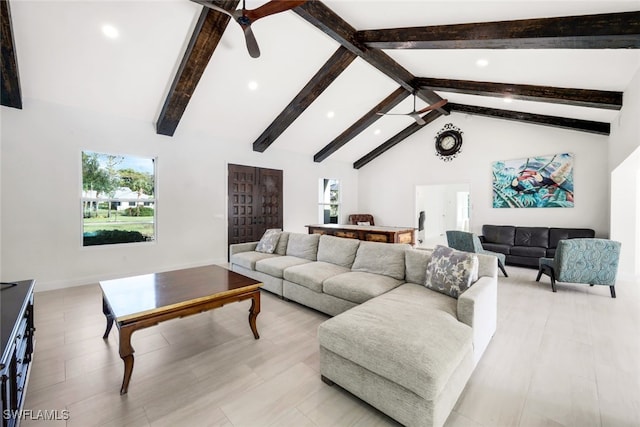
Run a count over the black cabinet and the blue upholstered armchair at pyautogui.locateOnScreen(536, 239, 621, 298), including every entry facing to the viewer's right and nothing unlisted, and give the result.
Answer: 1

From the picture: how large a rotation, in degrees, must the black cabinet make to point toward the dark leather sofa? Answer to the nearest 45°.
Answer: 0° — it already faces it

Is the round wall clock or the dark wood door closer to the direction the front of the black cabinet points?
the round wall clock

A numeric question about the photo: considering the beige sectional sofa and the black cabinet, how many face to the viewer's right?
1

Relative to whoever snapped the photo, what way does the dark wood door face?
facing the viewer and to the right of the viewer

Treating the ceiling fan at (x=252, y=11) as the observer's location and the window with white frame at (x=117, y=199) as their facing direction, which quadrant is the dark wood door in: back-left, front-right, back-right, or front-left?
front-right

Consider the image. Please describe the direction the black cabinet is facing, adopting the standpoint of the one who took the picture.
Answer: facing to the right of the viewer

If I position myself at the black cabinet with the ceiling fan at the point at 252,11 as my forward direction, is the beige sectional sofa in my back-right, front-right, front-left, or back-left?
front-right

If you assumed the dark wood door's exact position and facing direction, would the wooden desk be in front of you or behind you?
in front
